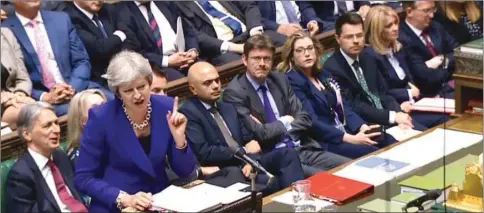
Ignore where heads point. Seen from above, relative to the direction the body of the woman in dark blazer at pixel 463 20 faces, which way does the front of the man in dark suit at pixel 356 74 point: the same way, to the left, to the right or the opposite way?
the same way

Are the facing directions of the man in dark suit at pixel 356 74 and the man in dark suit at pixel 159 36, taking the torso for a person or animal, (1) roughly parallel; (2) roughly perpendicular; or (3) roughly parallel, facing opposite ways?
roughly parallel

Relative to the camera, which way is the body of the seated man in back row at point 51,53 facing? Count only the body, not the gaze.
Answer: toward the camera

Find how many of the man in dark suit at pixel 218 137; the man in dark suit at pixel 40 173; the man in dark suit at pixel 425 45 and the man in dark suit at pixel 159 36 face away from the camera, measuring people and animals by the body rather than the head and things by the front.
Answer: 0

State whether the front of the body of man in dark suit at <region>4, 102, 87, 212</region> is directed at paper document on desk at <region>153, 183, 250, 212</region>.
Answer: yes

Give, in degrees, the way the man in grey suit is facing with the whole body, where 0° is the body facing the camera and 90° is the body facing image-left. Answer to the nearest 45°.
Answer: approximately 315°

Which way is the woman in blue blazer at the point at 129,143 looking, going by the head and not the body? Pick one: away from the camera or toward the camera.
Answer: toward the camera

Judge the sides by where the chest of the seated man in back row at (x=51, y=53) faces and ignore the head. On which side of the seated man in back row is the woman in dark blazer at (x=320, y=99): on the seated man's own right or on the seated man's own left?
on the seated man's own left

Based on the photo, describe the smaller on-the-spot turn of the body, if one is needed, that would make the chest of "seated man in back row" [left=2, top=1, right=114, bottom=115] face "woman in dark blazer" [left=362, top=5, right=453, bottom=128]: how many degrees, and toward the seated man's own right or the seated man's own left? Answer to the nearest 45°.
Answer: approximately 90° to the seated man's own left

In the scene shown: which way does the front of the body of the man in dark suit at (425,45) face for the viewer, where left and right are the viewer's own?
facing the viewer and to the right of the viewer

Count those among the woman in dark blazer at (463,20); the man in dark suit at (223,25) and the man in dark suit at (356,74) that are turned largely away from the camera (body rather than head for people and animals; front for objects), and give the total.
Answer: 0

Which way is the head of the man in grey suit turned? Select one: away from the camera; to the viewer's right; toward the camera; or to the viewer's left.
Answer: toward the camera

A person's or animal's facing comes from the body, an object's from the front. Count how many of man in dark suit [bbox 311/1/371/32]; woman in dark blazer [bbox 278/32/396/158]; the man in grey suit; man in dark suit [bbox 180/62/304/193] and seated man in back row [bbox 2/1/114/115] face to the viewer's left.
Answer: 0

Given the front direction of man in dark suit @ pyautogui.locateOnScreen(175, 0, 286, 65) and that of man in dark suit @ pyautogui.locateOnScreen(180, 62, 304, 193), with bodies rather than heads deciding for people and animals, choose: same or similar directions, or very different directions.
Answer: same or similar directions
